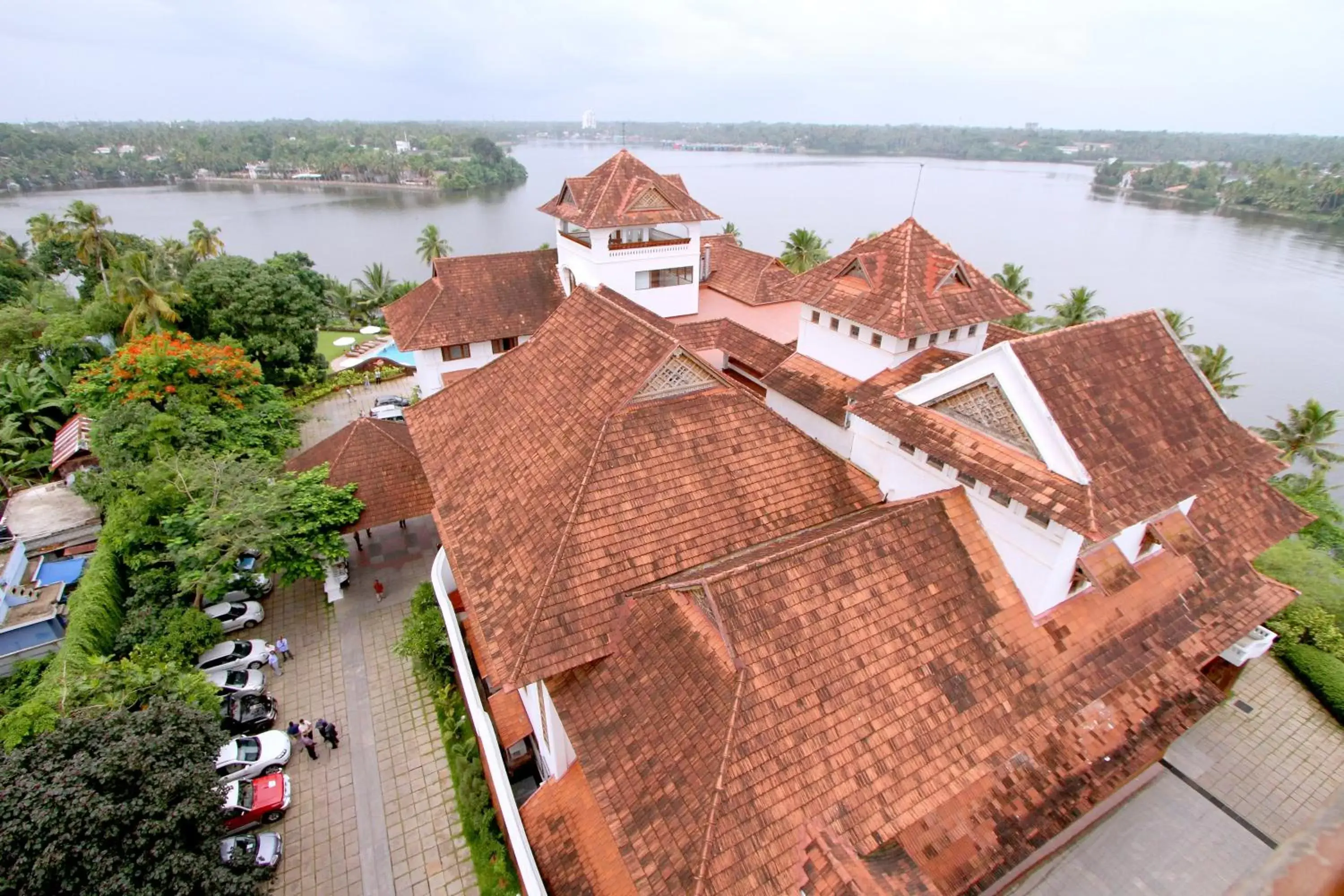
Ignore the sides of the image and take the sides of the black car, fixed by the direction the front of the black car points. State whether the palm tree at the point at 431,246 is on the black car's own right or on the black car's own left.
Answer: on the black car's own left

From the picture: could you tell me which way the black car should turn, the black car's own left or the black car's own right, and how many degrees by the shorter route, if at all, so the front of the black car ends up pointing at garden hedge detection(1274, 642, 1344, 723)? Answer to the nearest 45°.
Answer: approximately 45° to the black car's own right

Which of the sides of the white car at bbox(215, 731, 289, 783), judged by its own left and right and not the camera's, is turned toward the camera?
right

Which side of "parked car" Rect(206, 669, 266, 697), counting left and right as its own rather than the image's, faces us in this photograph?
right

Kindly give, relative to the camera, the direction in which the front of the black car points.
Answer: facing to the right of the viewer

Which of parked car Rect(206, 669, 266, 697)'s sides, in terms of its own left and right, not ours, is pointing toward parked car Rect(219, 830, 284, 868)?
right

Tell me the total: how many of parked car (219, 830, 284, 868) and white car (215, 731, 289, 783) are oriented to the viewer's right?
2

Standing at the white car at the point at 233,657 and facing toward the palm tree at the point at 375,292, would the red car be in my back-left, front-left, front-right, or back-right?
back-right

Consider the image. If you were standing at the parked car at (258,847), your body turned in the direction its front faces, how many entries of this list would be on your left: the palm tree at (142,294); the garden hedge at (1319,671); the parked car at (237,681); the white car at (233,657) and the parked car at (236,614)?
4

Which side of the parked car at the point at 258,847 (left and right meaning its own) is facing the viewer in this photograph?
right
